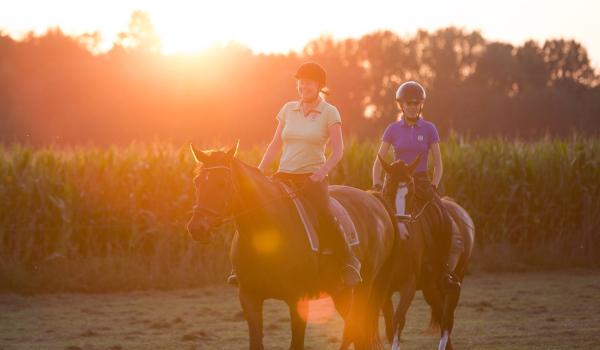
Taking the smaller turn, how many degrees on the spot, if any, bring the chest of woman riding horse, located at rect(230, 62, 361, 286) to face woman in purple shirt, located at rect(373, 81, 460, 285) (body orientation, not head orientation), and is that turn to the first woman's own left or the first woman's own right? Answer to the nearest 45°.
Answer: approximately 180°

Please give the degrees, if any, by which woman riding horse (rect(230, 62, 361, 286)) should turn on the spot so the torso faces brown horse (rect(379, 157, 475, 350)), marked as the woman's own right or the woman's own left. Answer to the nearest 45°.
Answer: approximately 180°

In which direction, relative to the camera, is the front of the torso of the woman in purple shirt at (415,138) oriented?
toward the camera

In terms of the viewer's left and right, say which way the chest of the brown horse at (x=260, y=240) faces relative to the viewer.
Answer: facing the viewer and to the left of the viewer

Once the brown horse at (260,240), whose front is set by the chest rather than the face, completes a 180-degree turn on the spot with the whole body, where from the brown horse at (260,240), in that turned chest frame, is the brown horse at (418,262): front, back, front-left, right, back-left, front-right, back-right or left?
front

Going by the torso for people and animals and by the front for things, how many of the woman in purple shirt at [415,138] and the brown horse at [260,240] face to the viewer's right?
0

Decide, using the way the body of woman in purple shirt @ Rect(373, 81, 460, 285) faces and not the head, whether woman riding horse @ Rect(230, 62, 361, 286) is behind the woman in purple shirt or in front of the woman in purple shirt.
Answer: in front

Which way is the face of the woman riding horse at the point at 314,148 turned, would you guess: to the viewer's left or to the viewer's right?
to the viewer's left
